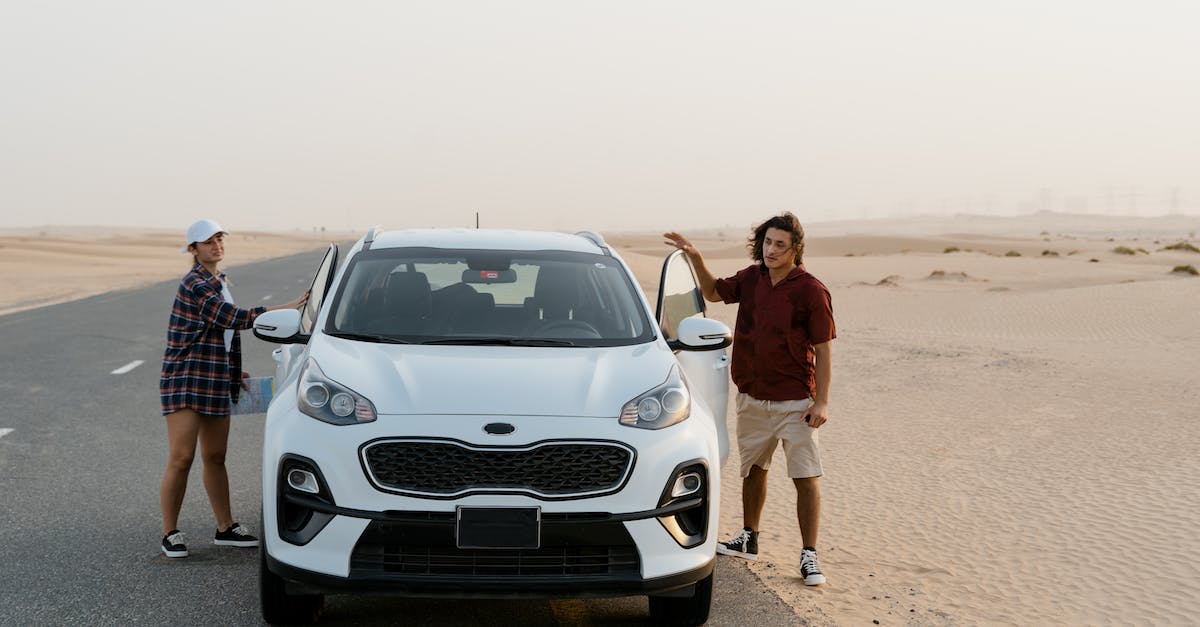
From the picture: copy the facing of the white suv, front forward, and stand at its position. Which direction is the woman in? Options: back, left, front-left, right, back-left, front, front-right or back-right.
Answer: back-right

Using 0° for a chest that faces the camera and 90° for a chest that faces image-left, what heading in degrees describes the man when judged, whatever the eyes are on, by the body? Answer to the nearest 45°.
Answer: approximately 45°

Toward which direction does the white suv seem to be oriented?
toward the camera

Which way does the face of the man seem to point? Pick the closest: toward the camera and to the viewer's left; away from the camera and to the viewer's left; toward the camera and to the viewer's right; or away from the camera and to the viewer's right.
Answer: toward the camera and to the viewer's left

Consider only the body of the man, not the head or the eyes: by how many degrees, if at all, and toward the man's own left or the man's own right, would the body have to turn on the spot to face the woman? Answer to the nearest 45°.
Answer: approximately 45° to the man's own right

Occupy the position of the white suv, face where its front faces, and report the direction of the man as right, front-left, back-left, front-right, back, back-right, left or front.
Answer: back-left

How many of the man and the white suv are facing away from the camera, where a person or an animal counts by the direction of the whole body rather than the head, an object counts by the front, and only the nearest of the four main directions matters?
0
